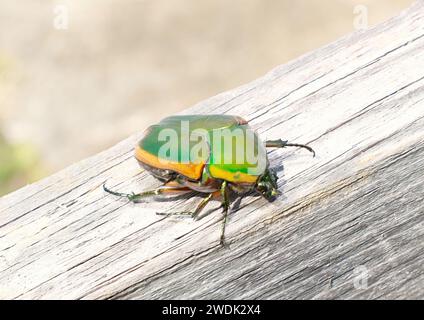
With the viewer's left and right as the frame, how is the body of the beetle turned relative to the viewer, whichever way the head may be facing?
facing the viewer and to the right of the viewer
